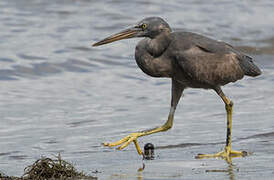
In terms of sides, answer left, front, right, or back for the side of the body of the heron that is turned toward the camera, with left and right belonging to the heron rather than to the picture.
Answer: left

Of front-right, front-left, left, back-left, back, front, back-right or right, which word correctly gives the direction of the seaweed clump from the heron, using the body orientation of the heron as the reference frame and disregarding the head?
front-left
